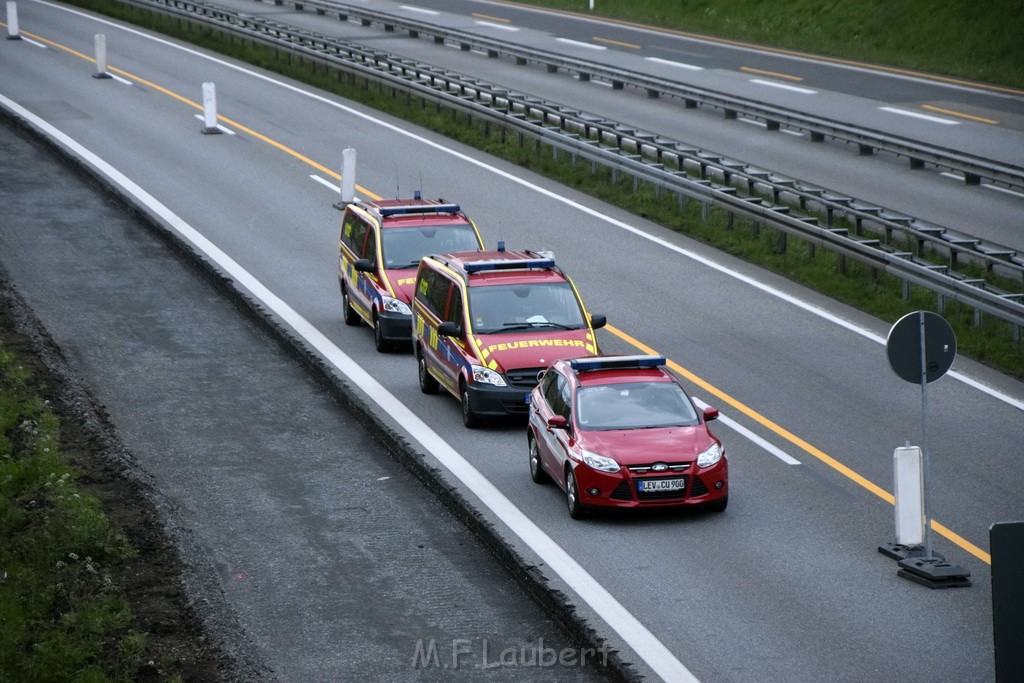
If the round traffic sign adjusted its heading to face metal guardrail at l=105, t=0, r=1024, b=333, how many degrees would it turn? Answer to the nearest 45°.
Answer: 0° — it already faces it

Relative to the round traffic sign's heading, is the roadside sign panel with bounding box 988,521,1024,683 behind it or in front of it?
behind

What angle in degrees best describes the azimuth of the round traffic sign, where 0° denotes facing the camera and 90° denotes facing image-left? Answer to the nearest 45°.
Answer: approximately 180°

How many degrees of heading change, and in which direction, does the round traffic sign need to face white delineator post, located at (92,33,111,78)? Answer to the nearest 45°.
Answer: approximately 45° to its left

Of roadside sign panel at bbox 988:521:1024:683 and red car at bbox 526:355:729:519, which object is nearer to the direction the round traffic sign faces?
the red car
